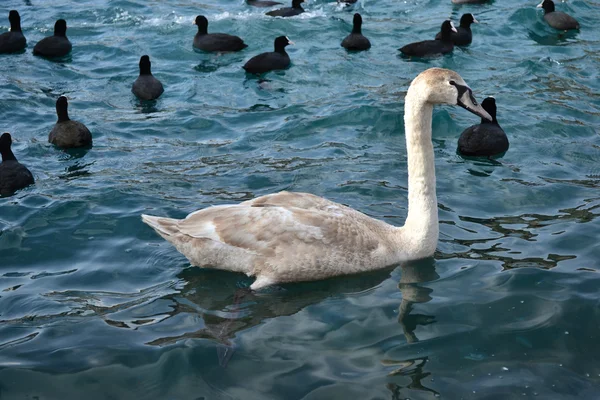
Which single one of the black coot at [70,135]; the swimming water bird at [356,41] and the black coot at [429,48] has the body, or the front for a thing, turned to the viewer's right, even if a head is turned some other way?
the black coot at [429,48]

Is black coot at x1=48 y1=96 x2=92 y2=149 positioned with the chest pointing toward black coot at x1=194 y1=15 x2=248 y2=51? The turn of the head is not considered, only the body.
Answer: no

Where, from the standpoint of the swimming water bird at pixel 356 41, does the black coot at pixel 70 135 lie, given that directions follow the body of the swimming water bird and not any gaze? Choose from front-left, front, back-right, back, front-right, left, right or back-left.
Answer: back-left

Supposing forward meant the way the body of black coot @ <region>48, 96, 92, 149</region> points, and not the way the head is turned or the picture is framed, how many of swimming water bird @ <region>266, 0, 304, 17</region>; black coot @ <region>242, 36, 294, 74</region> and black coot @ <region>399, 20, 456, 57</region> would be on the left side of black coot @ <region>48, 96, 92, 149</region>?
0

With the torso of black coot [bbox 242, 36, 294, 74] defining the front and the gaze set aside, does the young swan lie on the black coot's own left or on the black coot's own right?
on the black coot's own right

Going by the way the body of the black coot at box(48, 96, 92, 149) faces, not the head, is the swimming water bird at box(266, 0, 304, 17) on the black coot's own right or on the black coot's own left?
on the black coot's own right

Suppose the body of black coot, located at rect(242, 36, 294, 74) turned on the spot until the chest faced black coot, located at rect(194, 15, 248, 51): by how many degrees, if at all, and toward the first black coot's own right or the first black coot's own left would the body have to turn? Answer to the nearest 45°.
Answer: approximately 135° to the first black coot's own left

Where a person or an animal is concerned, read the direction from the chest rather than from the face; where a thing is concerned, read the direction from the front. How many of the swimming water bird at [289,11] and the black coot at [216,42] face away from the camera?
0

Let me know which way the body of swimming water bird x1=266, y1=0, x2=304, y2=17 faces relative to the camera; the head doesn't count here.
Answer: to the viewer's right

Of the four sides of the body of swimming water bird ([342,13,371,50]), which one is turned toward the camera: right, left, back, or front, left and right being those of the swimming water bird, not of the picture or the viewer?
back

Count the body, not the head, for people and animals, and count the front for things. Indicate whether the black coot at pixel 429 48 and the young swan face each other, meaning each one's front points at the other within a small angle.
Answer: no

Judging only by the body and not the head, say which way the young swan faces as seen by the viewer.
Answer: to the viewer's right

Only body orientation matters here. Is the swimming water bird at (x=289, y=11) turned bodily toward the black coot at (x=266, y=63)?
no

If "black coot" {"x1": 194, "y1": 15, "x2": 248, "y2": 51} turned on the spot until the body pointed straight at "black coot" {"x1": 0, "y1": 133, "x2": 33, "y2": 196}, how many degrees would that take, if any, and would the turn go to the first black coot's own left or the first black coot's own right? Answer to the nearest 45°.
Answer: approximately 90° to the first black coot's own left

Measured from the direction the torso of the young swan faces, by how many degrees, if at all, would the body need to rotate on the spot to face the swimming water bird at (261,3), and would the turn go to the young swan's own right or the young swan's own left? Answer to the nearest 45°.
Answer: approximately 90° to the young swan's own left

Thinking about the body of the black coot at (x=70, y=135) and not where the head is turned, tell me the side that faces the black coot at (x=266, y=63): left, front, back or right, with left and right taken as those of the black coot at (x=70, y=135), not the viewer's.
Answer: right

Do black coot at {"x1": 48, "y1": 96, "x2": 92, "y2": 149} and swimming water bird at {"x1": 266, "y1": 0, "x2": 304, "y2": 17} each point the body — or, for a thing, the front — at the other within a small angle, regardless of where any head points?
no

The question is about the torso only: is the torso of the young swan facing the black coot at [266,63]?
no

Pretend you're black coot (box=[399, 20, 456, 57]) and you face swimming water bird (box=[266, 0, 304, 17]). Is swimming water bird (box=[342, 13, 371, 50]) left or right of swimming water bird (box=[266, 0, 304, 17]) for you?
left

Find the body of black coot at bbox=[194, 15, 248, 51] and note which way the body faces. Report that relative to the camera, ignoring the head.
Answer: to the viewer's left

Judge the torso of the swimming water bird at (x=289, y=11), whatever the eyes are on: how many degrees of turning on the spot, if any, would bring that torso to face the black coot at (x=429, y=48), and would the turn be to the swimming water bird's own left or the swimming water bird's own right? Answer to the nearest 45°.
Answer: approximately 45° to the swimming water bird's own right

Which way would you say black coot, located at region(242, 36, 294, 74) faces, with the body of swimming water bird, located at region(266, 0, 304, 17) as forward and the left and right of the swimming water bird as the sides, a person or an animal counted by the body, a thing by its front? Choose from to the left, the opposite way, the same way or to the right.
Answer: the same way

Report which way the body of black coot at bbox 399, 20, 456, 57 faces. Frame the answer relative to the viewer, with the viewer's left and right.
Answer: facing to the right of the viewer

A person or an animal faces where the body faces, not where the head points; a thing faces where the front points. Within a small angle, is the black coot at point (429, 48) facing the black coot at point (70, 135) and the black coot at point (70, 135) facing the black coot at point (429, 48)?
no
